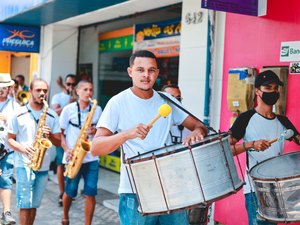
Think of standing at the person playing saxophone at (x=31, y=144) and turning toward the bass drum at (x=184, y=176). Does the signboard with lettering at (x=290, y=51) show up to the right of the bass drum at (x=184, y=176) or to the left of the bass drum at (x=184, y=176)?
left

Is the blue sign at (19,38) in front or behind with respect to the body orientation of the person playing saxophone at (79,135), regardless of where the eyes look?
behind

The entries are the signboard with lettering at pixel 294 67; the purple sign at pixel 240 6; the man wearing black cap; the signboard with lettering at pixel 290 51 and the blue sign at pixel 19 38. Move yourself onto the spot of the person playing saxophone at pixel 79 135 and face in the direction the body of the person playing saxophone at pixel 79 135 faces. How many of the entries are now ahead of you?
4

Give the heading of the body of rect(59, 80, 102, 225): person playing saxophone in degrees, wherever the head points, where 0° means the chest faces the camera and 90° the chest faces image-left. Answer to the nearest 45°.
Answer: approximately 315°

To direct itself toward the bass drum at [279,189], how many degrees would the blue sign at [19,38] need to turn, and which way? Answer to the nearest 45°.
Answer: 0° — it already faces it

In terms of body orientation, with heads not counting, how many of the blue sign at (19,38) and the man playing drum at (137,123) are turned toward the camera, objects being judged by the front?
2

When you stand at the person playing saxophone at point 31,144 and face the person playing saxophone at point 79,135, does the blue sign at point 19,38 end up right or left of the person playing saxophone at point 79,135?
left

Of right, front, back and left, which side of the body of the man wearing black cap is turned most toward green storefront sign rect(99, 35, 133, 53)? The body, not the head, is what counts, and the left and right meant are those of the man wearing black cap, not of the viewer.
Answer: back

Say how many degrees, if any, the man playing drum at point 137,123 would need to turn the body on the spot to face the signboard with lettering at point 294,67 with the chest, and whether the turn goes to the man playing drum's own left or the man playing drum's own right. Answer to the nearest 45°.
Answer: approximately 135° to the man playing drum's own left

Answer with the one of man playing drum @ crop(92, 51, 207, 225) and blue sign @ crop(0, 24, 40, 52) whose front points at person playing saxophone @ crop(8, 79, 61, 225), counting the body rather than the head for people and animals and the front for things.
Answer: the blue sign

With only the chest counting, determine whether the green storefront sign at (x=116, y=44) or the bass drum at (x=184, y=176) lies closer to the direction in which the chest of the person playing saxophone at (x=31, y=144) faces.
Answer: the bass drum

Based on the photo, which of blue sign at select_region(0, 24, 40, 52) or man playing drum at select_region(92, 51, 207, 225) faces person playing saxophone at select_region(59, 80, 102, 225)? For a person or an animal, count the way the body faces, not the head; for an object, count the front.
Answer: the blue sign
